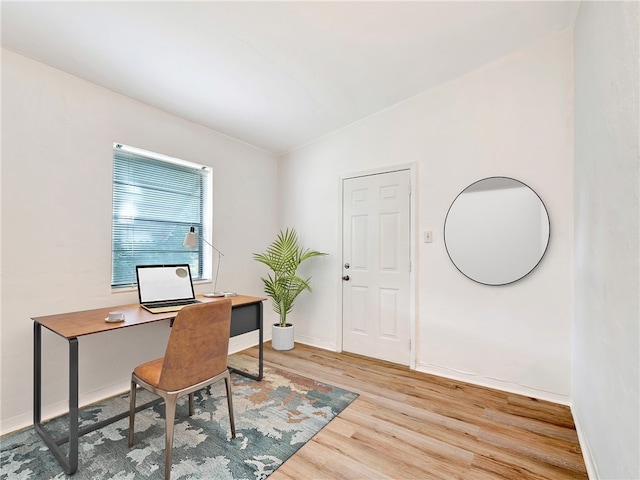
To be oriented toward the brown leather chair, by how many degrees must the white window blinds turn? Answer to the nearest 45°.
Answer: approximately 45° to its right

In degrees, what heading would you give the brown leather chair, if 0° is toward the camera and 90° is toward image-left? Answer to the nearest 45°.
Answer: approximately 135°

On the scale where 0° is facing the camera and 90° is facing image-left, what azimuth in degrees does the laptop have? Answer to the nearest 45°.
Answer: approximately 315°

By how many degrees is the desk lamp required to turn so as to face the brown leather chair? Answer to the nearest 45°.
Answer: approximately 90° to its left

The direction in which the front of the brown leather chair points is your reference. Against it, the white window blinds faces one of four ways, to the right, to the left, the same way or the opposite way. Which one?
the opposite way

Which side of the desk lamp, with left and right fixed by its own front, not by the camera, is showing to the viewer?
left

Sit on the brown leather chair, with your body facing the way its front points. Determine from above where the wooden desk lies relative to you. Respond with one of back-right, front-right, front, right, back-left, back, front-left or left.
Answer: front

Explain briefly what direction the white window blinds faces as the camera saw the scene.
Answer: facing the viewer and to the right of the viewer

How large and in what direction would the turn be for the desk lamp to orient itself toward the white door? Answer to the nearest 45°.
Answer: approximately 180°

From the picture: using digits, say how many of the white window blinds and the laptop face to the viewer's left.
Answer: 0

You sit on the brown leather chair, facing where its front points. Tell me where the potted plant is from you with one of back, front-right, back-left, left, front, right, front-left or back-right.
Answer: right

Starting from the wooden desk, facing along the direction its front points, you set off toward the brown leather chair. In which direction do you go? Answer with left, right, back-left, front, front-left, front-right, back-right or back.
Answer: front

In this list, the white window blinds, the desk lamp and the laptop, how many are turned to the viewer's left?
1

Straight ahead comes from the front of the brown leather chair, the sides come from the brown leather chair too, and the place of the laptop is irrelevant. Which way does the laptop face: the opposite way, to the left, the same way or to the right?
the opposite way

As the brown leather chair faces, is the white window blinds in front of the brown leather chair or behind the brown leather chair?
in front

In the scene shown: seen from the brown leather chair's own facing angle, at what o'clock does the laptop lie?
The laptop is roughly at 1 o'clock from the brown leather chair.
